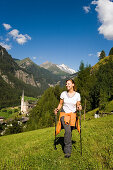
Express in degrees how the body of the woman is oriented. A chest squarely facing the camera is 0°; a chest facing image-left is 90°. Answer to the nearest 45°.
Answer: approximately 0°
